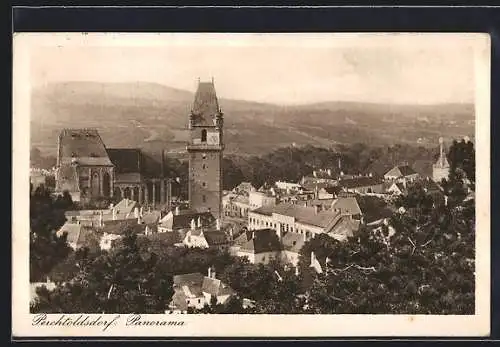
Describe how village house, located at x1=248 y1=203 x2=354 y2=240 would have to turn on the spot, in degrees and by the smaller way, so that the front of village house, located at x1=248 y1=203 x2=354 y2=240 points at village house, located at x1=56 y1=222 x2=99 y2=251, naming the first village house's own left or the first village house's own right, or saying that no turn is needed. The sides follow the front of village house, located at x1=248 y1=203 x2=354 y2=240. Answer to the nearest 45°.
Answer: approximately 45° to the first village house's own right
